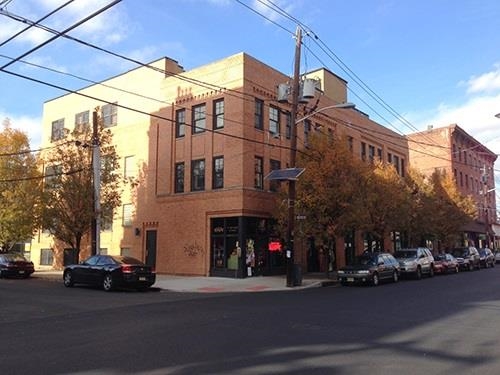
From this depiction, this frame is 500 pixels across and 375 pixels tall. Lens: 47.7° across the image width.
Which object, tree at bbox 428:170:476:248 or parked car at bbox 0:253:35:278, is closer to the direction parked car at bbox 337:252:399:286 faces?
the parked car

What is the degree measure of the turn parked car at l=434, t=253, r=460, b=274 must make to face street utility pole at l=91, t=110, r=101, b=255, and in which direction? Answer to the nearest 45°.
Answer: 0° — it already faces it

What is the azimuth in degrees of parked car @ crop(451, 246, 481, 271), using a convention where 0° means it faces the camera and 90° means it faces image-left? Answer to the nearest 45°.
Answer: approximately 45°

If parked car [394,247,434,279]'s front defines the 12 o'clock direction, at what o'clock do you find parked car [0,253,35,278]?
parked car [0,253,35,278] is roughly at 1 o'clock from parked car [394,247,434,279].

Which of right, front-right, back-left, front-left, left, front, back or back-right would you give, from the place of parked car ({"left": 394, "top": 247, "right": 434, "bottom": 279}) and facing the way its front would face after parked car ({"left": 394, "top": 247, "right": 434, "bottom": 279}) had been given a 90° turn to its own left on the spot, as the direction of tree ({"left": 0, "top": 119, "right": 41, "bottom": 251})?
back-right

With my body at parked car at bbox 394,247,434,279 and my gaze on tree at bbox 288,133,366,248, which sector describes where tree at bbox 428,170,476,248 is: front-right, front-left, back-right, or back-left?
back-right

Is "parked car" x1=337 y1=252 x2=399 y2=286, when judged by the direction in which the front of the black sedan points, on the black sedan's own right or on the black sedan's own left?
on the black sedan's own right

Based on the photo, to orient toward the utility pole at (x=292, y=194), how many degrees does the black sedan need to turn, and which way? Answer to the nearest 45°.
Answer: approximately 135° to its right

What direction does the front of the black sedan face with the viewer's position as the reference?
facing away from the viewer and to the left of the viewer

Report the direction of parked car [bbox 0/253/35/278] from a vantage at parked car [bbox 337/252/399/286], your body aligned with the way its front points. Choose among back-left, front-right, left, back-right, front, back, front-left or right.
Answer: front-right

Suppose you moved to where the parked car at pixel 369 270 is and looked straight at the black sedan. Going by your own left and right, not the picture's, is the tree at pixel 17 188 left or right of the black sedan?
right

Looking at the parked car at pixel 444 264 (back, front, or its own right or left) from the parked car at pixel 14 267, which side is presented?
front

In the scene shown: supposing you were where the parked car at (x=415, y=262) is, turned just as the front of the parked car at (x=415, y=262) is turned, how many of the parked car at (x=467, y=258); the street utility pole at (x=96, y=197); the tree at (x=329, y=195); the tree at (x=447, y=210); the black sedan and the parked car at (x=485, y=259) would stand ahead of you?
3

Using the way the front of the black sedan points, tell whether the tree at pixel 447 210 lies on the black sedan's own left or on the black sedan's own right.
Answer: on the black sedan's own right

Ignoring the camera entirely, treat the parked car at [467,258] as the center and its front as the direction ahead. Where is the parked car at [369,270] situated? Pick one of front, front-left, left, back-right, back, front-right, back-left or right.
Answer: front-left
